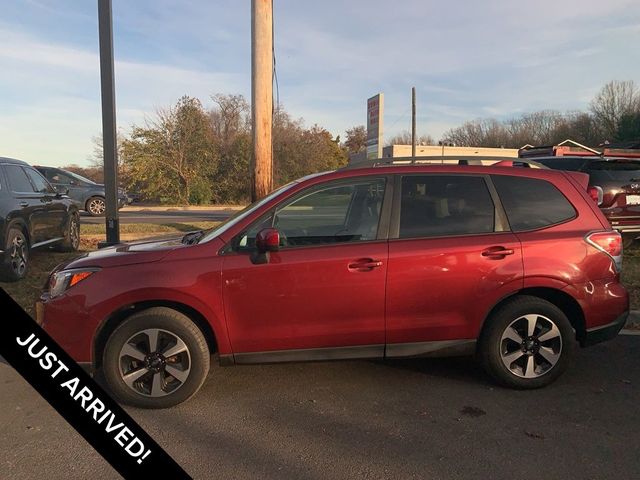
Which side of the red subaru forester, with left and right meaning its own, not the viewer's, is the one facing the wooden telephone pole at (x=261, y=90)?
right

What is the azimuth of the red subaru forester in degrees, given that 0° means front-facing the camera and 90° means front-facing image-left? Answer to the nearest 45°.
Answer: approximately 90°

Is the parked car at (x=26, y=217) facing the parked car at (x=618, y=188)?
no

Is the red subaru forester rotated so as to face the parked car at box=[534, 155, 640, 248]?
no

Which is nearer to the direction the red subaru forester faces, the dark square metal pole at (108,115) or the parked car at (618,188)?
the dark square metal pole

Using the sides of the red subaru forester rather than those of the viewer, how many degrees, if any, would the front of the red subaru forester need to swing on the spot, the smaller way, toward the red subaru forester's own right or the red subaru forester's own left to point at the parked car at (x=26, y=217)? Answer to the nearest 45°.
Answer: approximately 45° to the red subaru forester's own right

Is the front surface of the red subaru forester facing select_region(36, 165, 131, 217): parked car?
no
